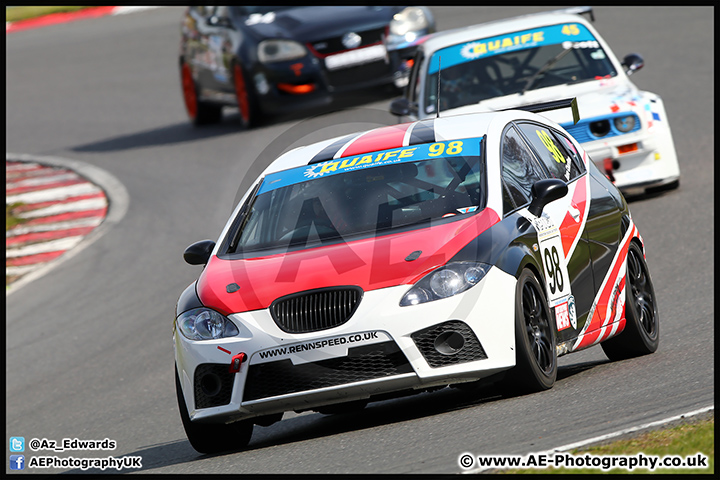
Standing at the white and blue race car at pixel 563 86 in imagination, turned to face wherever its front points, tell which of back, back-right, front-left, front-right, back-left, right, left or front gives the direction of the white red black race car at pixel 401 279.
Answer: front

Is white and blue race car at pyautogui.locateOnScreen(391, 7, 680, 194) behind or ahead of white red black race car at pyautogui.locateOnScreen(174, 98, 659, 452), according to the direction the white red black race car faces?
behind

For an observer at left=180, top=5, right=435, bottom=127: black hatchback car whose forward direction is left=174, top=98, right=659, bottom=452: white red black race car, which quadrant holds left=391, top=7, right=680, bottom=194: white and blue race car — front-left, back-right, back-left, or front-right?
front-left

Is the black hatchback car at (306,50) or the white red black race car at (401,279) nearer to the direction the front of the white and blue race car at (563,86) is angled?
the white red black race car

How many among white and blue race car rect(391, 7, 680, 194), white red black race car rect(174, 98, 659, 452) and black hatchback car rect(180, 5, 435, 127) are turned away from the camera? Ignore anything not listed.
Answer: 0

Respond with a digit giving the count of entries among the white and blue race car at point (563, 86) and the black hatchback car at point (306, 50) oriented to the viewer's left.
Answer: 0

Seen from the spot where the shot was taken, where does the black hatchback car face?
facing the viewer and to the right of the viewer

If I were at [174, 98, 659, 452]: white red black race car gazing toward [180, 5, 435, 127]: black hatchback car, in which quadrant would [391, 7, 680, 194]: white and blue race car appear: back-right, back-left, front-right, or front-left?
front-right

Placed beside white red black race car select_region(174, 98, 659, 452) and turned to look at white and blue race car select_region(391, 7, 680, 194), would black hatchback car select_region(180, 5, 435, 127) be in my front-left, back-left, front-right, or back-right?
front-left

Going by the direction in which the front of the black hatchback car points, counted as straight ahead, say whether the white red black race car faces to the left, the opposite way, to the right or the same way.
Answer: to the right

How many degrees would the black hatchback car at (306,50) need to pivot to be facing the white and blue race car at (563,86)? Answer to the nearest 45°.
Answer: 0° — it already faces it

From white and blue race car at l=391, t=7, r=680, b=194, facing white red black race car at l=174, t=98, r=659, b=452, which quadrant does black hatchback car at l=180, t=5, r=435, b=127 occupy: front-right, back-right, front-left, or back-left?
back-right

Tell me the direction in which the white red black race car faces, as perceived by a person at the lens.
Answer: facing the viewer and to the left of the viewer

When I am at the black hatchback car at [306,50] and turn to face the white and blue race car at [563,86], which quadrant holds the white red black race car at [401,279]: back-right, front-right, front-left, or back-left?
front-right

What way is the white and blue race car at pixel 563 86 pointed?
toward the camera

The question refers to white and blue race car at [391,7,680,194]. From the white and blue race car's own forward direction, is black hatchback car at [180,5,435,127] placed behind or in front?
behind
